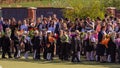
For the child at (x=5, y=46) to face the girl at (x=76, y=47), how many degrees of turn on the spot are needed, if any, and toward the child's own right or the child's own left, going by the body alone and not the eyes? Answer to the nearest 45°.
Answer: approximately 45° to the child's own left

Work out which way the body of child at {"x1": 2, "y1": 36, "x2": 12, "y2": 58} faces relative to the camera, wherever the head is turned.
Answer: toward the camera

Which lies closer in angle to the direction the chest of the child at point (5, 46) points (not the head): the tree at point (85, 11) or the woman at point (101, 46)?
the woman

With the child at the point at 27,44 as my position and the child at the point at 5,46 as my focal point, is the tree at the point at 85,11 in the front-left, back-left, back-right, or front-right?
back-right

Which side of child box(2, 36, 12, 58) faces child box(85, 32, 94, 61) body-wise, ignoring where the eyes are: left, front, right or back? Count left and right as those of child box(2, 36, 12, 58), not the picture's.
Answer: left

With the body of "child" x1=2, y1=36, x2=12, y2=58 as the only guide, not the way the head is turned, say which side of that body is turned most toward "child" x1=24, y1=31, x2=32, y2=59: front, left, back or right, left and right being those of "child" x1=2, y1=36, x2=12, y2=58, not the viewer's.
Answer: left
